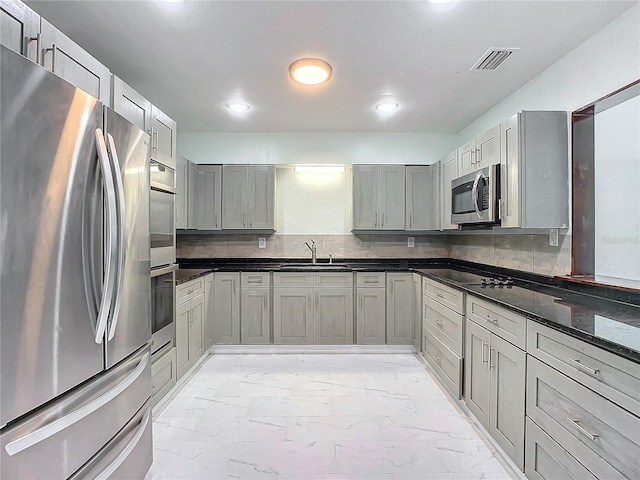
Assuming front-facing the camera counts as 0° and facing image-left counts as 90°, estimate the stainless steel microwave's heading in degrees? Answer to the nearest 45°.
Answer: approximately 45°

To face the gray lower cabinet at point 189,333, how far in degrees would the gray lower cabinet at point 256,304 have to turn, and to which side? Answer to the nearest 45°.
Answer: approximately 45° to its right

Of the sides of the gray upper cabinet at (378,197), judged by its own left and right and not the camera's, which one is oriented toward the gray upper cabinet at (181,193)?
right

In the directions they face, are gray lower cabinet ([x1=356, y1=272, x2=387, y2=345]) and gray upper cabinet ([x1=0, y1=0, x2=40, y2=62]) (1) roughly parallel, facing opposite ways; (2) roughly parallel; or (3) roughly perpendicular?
roughly perpendicular

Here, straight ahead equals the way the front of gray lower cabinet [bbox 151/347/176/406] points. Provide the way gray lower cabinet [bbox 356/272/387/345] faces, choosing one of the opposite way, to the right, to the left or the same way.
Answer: to the right

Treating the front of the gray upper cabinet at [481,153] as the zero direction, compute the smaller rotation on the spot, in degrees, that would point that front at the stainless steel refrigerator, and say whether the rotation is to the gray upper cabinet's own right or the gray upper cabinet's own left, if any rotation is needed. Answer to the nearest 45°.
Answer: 0° — it already faces it

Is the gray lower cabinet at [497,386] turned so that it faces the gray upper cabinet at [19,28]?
yes

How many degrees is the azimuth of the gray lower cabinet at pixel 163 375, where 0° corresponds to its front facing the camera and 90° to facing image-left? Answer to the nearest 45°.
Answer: approximately 315°

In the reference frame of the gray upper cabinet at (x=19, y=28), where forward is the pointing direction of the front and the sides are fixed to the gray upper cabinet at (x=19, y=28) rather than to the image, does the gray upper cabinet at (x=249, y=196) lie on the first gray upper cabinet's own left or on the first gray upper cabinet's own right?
on the first gray upper cabinet's own left

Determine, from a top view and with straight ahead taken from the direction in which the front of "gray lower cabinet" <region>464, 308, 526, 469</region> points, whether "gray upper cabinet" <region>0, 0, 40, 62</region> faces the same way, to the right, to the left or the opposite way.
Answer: the opposite way
